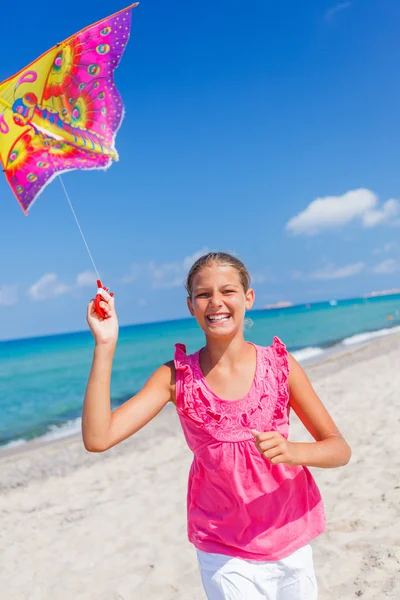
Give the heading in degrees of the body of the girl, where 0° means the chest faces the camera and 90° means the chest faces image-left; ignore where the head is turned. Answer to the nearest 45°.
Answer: approximately 0°

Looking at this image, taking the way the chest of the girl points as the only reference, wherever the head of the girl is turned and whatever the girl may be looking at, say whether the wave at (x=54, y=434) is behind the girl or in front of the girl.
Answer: behind

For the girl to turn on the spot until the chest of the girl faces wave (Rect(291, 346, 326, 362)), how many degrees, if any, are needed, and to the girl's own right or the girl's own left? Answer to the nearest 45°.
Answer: approximately 180°

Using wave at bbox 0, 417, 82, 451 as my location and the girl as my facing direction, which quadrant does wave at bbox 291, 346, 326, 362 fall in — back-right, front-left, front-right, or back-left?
back-left
